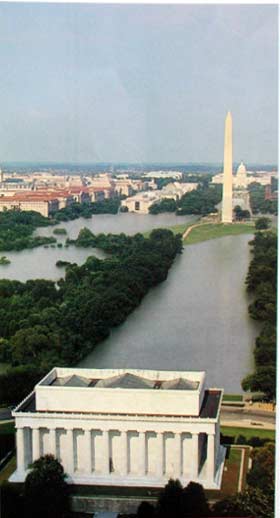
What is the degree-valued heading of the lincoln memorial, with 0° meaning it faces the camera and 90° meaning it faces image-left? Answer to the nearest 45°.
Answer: approximately 180°

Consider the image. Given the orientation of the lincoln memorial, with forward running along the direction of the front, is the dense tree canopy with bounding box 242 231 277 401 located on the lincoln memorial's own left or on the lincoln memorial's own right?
on the lincoln memorial's own right

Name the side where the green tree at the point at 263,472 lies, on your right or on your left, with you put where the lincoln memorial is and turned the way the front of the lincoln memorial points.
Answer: on your right

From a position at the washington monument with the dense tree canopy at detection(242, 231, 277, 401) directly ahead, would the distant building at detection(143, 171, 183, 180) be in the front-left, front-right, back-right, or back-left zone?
back-right
